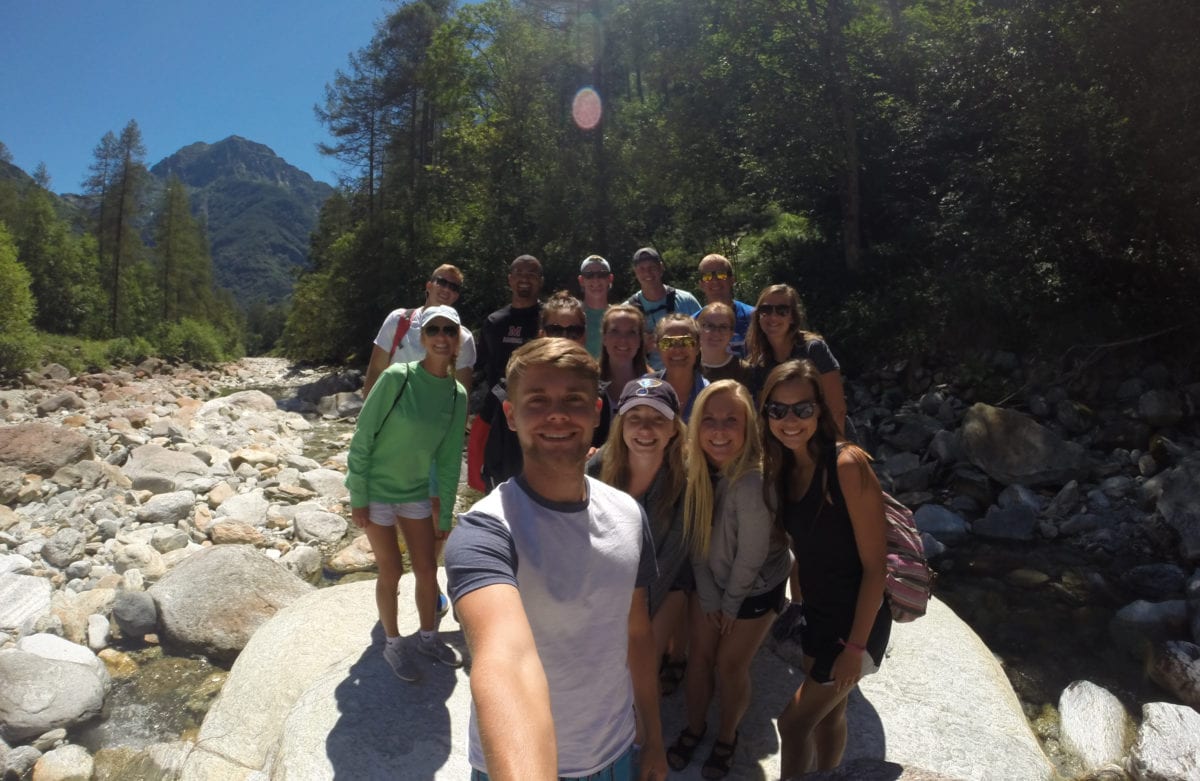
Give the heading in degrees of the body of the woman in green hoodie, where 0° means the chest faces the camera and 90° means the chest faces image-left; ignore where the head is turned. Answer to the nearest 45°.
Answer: approximately 315°

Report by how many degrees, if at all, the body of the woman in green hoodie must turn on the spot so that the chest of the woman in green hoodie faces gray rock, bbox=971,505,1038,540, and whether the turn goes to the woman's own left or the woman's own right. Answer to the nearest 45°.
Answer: approximately 45° to the woman's own left

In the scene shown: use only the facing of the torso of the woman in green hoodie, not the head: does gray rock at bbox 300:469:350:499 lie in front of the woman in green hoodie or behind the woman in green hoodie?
behind

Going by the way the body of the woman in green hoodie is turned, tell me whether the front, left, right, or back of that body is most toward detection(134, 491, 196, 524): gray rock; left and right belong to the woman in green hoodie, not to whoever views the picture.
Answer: back

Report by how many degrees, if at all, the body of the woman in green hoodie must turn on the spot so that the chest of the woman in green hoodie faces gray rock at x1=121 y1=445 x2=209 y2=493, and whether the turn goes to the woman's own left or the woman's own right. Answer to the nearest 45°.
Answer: approximately 180°

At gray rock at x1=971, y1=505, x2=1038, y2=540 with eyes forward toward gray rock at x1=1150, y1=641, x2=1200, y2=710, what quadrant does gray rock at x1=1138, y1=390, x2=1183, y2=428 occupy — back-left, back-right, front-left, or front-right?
back-left

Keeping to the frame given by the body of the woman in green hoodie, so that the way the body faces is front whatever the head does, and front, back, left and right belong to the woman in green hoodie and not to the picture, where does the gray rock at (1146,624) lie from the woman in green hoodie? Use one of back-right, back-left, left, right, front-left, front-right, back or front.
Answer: front-left

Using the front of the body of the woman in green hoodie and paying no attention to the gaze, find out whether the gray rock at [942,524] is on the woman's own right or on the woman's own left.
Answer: on the woman's own left
